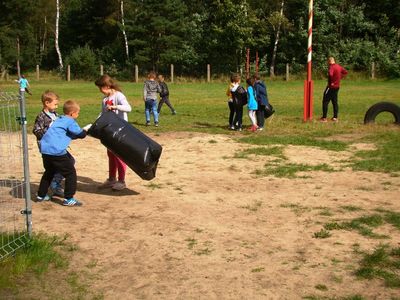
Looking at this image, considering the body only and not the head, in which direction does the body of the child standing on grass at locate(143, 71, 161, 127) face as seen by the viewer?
away from the camera

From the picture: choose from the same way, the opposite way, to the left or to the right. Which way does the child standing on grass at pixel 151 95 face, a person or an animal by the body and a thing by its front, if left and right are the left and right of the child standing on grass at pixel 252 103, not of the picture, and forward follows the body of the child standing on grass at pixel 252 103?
to the right

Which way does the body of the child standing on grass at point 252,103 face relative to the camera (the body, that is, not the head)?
to the viewer's left

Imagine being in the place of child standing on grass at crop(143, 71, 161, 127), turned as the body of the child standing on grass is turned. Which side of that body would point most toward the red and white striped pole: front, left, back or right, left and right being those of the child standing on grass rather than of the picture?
right
